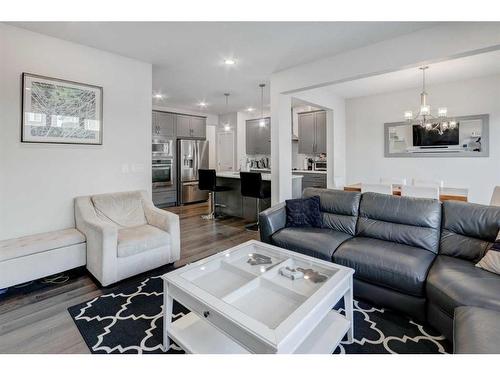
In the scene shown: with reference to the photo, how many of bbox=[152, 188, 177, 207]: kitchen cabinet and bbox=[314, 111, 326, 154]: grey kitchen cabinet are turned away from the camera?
0

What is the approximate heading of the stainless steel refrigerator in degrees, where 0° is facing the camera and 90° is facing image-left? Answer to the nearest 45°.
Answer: approximately 315°

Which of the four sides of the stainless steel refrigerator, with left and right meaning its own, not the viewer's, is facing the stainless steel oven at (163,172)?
right

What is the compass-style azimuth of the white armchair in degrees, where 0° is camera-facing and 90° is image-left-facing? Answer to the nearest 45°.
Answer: approximately 315°

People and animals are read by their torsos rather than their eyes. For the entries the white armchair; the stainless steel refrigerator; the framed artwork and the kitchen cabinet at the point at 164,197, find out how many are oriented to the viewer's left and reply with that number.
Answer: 0

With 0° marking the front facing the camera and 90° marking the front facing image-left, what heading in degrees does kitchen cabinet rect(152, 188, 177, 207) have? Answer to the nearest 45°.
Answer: approximately 315°

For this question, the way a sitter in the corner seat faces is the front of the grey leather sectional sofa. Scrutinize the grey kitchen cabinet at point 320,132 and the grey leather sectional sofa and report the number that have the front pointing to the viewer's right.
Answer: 0

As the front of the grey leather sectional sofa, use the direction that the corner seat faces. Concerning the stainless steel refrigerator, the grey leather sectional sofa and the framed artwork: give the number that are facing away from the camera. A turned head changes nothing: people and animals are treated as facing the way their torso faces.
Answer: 0

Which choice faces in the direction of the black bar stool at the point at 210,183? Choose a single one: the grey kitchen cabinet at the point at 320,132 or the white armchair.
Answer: the grey kitchen cabinet
